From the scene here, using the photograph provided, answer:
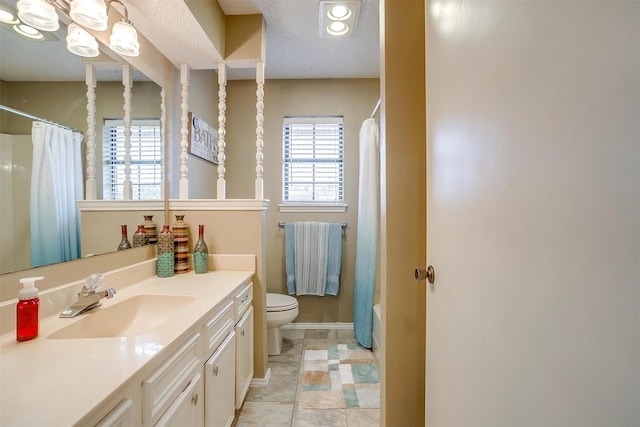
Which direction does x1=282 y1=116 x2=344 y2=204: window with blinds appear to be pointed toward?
toward the camera

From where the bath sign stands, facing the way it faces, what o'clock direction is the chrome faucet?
The chrome faucet is roughly at 2 o'clock from the bath sign.

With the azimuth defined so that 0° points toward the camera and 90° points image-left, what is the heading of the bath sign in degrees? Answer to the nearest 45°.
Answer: approximately 315°

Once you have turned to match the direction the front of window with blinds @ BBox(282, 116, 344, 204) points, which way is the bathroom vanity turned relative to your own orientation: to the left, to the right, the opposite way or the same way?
to the left

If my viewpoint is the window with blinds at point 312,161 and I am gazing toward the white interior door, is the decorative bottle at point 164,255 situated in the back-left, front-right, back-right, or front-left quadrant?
front-right

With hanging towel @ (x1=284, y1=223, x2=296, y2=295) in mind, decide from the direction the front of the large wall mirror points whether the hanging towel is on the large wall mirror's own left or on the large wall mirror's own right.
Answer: on the large wall mirror's own left

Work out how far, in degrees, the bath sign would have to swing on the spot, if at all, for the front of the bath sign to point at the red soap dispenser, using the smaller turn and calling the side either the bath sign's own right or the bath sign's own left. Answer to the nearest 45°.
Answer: approximately 45° to the bath sign's own right
